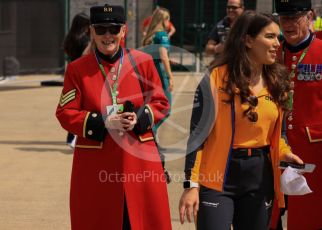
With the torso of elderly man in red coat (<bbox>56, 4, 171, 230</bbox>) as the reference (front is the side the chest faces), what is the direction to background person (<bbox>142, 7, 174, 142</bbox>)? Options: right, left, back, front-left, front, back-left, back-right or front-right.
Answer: back

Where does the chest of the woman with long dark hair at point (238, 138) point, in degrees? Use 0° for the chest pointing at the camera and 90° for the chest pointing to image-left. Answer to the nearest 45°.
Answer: approximately 315°

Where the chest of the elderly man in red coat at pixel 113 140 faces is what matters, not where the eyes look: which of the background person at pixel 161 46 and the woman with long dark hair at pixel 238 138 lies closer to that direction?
the woman with long dark hair

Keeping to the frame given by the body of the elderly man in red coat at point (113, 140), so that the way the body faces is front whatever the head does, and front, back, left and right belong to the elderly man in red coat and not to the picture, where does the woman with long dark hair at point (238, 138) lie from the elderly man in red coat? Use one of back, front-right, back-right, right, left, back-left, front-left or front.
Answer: front-left

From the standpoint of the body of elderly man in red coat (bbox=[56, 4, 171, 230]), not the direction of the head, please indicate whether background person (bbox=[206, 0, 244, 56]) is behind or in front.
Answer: behind
